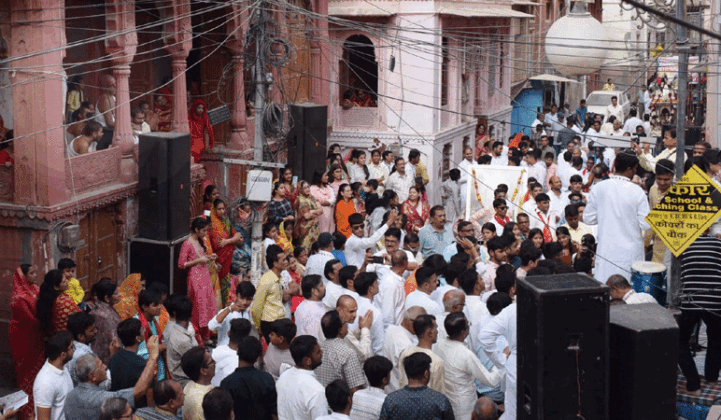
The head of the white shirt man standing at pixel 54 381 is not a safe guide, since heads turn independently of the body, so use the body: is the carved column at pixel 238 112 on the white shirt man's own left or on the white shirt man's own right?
on the white shirt man's own left

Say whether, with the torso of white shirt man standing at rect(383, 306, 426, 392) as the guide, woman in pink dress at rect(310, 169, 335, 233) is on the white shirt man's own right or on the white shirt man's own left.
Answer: on the white shirt man's own left

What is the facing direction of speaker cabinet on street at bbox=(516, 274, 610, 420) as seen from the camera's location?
facing away from the viewer

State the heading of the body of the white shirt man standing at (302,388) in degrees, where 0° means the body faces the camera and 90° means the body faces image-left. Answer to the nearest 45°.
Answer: approximately 225°

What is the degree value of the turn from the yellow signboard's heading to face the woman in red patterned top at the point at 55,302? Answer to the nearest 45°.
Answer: approximately 90° to its right

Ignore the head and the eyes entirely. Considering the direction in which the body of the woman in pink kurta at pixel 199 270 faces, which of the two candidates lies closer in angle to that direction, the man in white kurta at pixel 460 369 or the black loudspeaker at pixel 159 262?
the man in white kurta

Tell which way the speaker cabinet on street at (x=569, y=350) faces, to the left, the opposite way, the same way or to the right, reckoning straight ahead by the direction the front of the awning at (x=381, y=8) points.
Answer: the opposite way

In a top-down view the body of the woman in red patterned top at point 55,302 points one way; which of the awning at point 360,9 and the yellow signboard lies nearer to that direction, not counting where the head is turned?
the yellow signboard

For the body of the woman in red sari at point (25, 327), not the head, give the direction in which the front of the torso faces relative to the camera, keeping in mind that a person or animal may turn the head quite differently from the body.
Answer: to the viewer's right

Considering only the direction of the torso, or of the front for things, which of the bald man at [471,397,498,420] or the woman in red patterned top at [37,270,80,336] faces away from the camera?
the bald man

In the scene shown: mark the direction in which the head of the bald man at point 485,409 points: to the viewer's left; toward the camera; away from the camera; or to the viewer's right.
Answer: away from the camera
